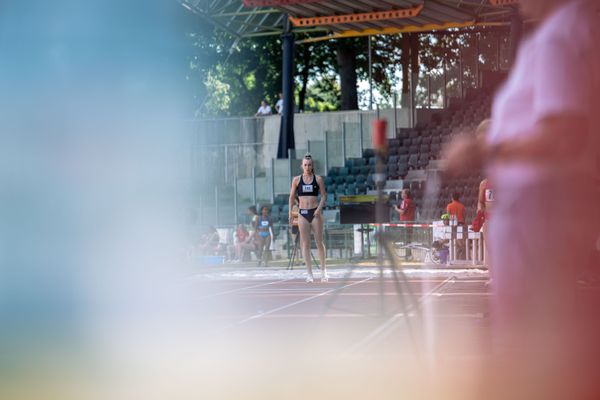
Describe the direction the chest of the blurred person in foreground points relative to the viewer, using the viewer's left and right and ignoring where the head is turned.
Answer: facing to the left of the viewer

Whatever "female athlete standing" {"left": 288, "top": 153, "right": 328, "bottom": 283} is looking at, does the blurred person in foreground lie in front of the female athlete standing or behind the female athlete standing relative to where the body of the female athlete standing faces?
in front

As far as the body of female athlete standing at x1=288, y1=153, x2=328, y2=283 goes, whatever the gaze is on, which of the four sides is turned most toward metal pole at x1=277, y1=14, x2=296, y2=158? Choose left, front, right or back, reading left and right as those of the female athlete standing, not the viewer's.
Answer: back

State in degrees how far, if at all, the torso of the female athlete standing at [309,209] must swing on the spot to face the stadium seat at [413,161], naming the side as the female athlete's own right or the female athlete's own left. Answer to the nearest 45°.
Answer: approximately 180°

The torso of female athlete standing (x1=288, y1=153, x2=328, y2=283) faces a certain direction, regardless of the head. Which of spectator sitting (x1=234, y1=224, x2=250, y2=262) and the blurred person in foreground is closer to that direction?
the blurred person in foreground

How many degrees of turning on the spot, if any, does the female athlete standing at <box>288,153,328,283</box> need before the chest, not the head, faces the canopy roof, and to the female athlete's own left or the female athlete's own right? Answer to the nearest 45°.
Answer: approximately 180°

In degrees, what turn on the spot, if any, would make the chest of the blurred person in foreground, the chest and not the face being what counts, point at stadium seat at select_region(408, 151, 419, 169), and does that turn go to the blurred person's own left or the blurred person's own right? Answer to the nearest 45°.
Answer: approximately 90° to the blurred person's own right

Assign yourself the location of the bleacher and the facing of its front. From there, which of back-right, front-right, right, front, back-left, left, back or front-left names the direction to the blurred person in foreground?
front-left
